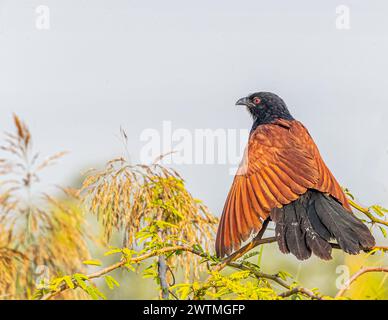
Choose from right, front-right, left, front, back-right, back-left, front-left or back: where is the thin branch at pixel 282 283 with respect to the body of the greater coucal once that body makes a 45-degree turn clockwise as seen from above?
back

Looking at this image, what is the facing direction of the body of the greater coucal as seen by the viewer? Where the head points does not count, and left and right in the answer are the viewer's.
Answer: facing away from the viewer and to the left of the viewer

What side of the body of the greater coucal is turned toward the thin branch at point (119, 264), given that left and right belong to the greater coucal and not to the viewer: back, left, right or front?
left
